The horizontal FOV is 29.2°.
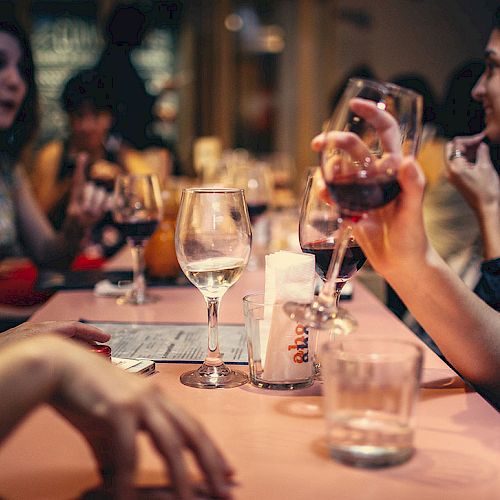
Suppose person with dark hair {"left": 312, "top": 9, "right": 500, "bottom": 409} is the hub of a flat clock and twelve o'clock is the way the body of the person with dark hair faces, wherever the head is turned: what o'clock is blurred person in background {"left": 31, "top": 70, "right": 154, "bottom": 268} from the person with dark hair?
The blurred person in background is roughly at 2 o'clock from the person with dark hair.

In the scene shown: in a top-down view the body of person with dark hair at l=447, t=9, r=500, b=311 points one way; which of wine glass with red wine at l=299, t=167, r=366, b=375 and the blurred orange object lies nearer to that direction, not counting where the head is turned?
the blurred orange object

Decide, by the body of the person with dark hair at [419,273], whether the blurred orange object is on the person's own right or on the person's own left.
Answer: on the person's own right

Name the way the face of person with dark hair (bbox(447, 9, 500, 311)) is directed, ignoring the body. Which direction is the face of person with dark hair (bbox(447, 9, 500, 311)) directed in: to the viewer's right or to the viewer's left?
to the viewer's left

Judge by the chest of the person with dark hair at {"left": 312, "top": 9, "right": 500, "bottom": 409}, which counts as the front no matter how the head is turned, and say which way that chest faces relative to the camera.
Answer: to the viewer's left
